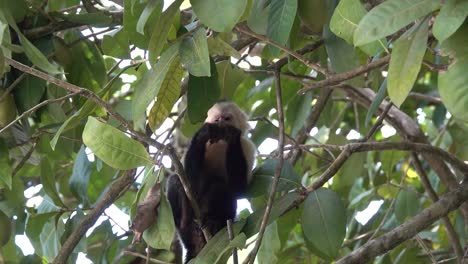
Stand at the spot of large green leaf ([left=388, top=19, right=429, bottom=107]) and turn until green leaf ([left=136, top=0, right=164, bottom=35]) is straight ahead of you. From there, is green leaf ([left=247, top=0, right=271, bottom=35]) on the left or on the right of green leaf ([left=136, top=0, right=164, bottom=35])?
right

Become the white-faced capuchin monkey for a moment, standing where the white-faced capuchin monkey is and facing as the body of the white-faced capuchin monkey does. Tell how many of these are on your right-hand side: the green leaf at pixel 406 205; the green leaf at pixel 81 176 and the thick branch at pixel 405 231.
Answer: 1

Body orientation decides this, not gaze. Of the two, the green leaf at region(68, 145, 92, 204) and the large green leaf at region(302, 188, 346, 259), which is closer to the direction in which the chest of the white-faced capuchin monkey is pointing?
the large green leaf

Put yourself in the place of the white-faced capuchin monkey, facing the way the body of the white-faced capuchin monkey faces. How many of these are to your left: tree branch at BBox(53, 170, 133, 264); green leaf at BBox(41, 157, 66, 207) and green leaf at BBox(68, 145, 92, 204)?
0

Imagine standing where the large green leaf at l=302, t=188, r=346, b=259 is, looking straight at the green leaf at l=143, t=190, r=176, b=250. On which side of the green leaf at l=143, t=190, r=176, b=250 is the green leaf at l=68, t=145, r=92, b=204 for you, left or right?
right

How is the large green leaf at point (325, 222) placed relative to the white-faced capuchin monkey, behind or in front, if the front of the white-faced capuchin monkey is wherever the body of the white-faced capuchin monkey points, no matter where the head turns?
in front

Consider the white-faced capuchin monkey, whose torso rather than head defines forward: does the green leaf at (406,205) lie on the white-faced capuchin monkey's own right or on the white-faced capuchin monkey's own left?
on the white-faced capuchin monkey's own left

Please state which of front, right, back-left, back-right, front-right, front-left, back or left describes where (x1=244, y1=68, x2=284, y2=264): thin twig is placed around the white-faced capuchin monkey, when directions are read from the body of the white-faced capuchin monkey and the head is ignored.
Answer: left

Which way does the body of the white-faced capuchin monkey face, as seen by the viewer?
toward the camera

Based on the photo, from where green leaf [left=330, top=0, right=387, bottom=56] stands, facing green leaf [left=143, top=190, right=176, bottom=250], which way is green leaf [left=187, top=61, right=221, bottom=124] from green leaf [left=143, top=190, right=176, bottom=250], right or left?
right
